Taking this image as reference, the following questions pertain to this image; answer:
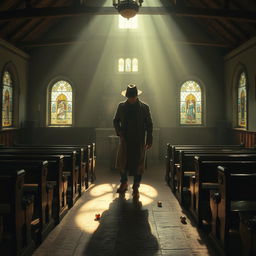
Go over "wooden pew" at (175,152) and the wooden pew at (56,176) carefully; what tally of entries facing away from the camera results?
2

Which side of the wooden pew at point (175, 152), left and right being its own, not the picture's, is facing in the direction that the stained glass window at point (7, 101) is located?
left

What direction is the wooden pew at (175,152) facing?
away from the camera

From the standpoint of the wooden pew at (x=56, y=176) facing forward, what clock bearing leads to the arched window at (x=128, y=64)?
The arched window is roughly at 1 o'clock from the wooden pew.

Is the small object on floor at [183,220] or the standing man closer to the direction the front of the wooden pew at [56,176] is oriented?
the standing man

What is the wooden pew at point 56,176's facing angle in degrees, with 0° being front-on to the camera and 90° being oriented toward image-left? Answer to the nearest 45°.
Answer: approximately 180°

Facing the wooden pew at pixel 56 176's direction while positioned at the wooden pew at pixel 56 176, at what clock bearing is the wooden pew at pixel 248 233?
the wooden pew at pixel 248 233 is roughly at 5 o'clock from the wooden pew at pixel 56 176.

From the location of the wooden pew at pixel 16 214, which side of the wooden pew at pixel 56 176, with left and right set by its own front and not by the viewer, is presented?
back

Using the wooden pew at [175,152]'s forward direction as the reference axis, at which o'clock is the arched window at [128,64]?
The arched window is roughly at 11 o'clock from the wooden pew.
